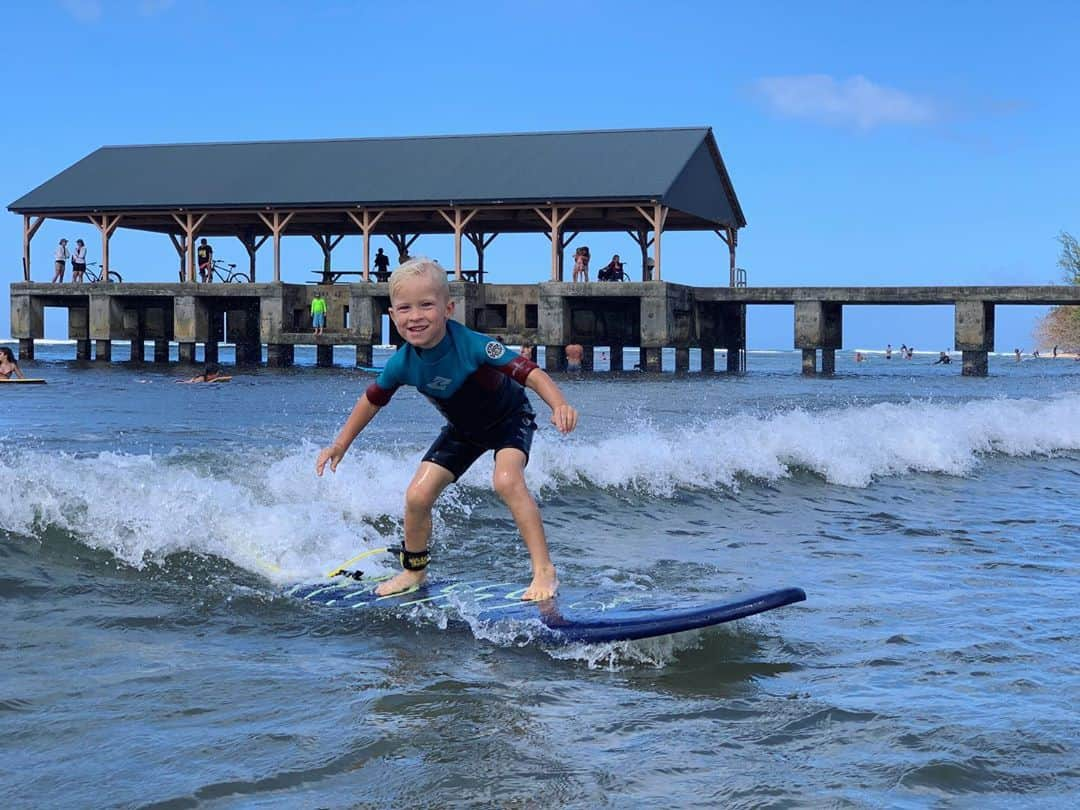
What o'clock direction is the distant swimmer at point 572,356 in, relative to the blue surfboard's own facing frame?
The distant swimmer is roughly at 9 o'clock from the blue surfboard.

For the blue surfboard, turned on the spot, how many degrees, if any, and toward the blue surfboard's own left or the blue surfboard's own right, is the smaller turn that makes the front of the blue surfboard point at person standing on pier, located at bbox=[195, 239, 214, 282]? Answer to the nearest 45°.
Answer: approximately 90° to the blue surfboard's own left

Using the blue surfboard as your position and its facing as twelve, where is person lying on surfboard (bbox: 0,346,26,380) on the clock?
The person lying on surfboard is roughly at 8 o'clock from the blue surfboard.

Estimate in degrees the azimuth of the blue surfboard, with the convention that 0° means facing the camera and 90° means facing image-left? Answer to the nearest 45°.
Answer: approximately 270°

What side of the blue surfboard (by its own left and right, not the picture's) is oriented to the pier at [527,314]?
left

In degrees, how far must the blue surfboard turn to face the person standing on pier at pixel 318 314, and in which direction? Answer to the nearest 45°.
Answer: approximately 90° to its left

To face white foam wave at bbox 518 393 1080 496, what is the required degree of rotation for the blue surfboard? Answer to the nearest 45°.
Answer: approximately 90° to its left

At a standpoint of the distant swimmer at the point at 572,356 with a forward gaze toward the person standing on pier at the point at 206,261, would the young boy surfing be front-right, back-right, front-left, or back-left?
back-left

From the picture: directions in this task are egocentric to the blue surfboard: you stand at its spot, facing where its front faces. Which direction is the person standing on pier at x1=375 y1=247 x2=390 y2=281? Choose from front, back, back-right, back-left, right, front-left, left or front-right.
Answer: left

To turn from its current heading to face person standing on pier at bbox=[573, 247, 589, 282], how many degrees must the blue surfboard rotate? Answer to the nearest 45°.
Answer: approximately 90° to its left

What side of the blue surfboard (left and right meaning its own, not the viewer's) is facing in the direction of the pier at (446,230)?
left
